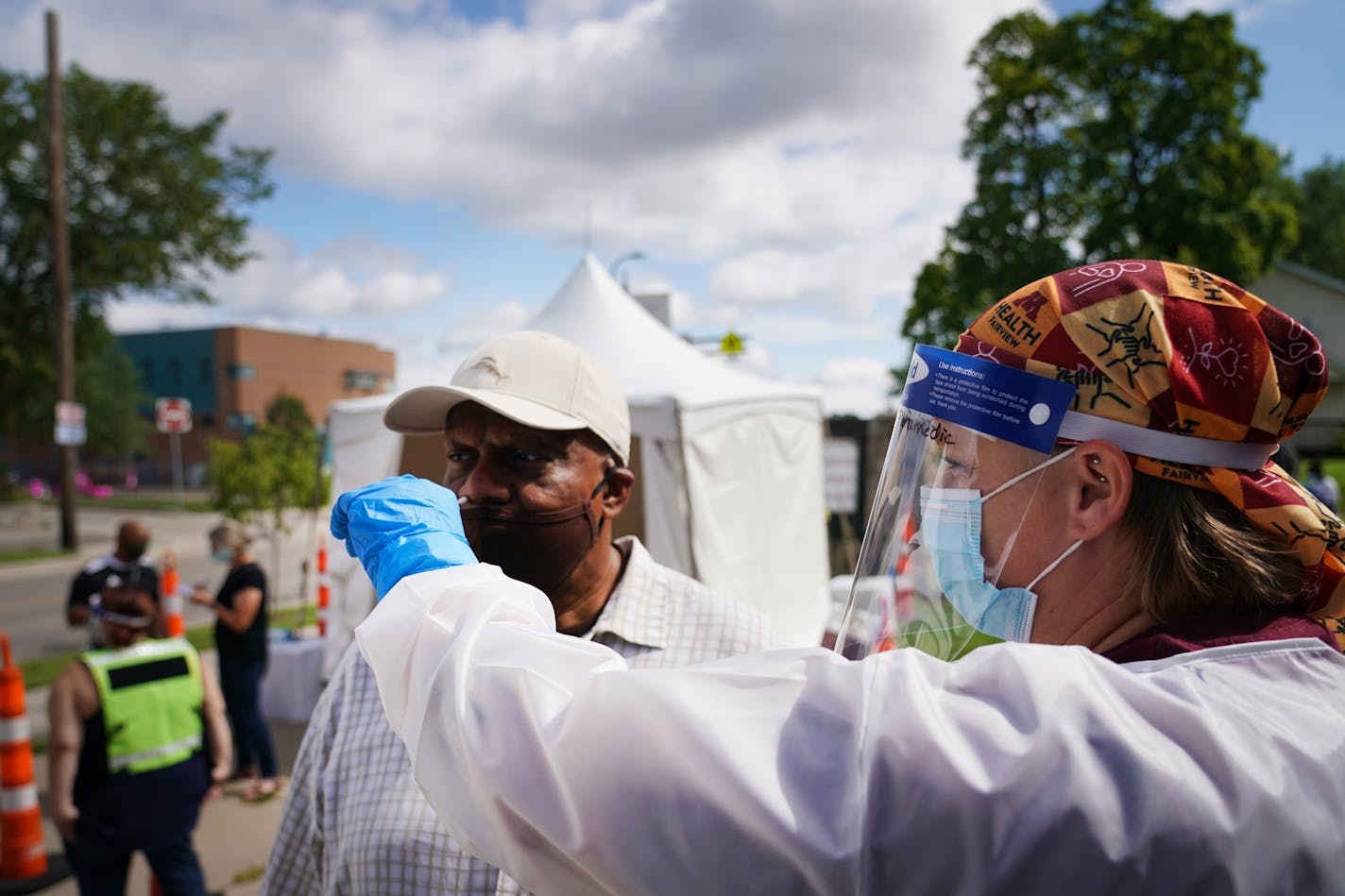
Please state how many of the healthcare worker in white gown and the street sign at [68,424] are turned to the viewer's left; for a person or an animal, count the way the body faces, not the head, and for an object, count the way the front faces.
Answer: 1

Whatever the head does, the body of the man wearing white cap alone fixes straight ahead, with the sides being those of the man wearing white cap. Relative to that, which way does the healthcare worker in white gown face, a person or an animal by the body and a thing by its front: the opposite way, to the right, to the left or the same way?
to the right

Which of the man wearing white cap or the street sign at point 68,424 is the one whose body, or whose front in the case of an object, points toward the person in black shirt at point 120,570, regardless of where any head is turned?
the street sign

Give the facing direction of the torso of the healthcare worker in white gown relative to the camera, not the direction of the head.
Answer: to the viewer's left

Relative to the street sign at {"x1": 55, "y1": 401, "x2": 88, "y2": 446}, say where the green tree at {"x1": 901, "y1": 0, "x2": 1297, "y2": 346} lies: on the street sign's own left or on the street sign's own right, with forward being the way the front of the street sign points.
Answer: on the street sign's own left

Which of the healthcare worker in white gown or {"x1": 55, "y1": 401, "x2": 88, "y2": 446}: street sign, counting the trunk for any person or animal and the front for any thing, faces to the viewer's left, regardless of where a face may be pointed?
the healthcare worker in white gown

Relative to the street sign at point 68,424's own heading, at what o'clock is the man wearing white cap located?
The man wearing white cap is roughly at 12 o'clock from the street sign.

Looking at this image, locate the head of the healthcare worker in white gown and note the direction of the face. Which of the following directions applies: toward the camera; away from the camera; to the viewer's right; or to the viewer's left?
to the viewer's left

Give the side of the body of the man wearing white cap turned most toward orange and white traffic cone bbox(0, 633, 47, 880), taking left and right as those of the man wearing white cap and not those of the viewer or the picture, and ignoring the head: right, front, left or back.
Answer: right

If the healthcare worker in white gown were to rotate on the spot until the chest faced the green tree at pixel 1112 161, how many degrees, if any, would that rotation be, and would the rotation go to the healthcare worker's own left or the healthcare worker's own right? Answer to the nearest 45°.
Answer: approximately 90° to the healthcare worker's own right

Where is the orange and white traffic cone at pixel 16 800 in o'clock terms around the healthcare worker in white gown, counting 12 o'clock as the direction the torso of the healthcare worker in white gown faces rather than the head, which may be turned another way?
The orange and white traffic cone is roughly at 1 o'clock from the healthcare worker in white gown.

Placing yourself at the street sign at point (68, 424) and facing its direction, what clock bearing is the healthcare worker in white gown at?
The healthcare worker in white gown is roughly at 12 o'clock from the street sign.
